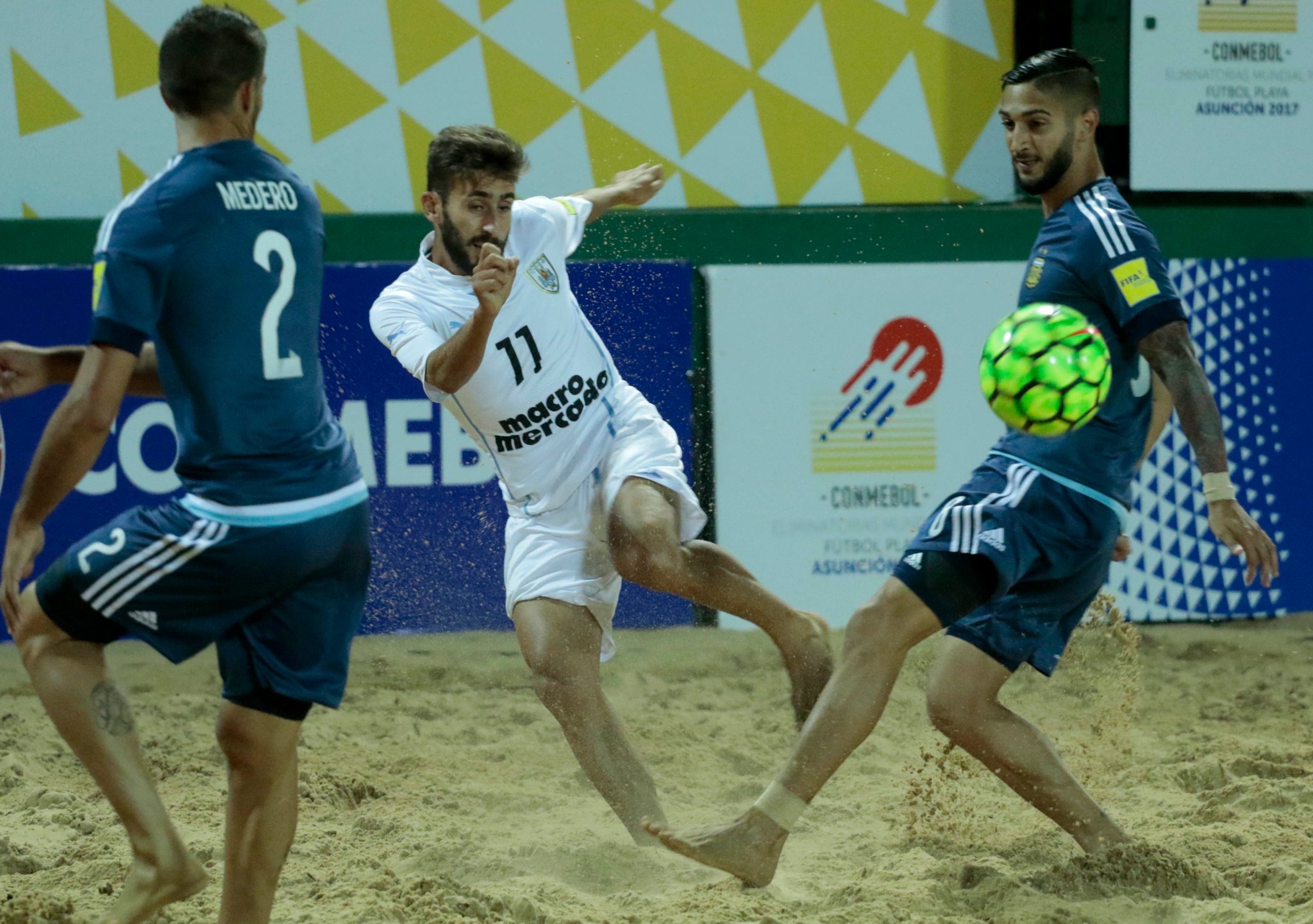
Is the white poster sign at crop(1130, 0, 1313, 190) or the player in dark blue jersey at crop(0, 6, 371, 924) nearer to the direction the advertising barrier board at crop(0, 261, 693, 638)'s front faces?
the player in dark blue jersey

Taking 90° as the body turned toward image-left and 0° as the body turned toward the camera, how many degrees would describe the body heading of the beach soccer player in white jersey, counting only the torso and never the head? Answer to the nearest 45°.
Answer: approximately 0°

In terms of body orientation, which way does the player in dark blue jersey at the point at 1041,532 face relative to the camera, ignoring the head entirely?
to the viewer's left

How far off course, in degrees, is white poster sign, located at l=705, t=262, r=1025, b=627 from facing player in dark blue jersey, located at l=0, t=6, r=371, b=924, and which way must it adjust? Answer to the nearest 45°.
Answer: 0° — it already faces them

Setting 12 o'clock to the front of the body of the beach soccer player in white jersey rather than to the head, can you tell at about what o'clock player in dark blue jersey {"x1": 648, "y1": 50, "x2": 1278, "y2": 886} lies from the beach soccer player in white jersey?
The player in dark blue jersey is roughly at 10 o'clock from the beach soccer player in white jersey.

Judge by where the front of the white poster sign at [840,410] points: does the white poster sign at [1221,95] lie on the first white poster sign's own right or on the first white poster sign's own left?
on the first white poster sign's own left

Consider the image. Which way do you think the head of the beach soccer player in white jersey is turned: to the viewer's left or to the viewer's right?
to the viewer's right

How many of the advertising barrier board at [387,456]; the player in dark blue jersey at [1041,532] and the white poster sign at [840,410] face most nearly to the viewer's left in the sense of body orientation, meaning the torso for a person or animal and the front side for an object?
1

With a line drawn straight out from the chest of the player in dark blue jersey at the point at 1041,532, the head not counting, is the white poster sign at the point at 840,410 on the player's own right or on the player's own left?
on the player's own right
